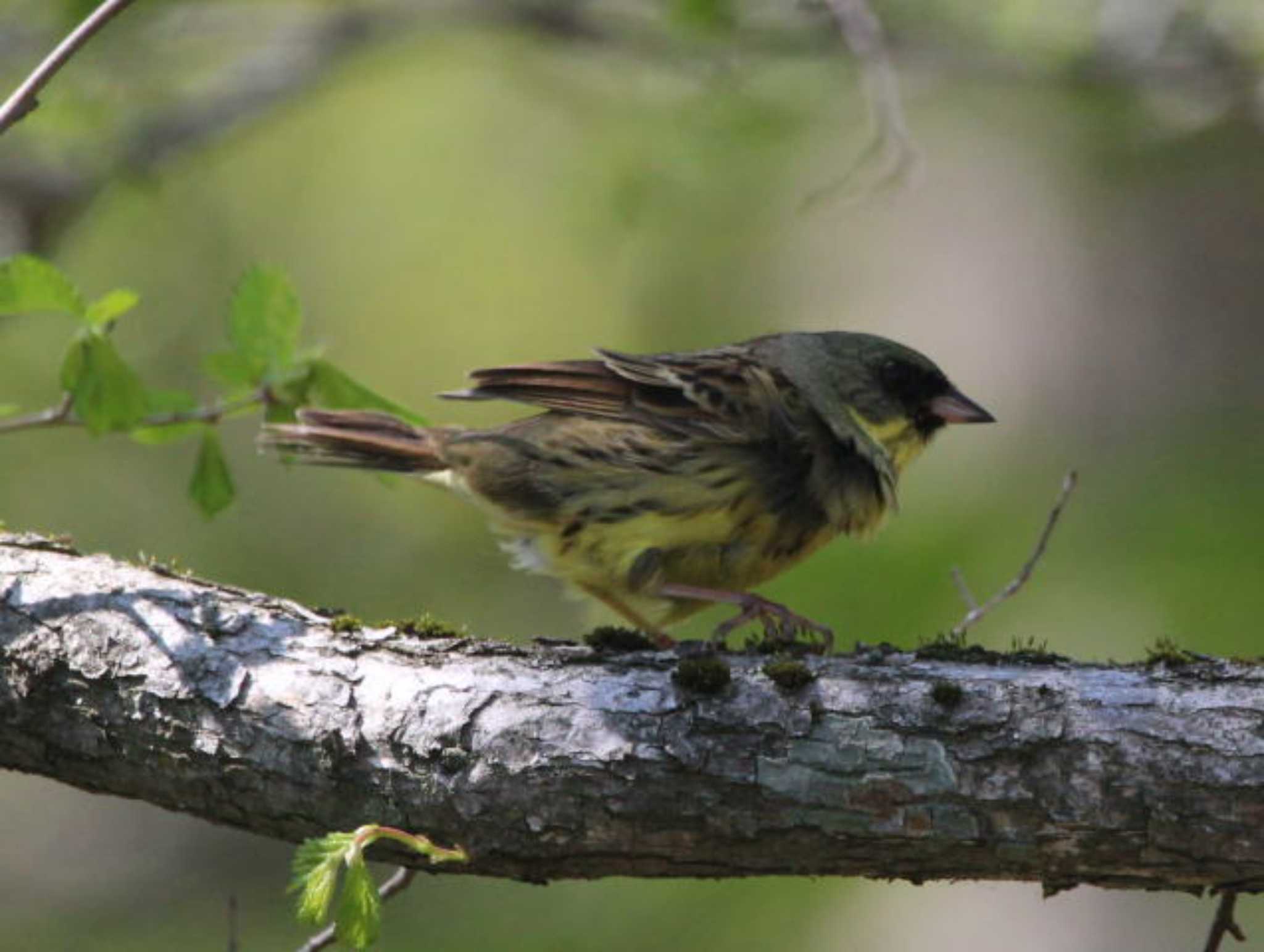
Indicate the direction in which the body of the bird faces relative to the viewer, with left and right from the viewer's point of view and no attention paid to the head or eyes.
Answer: facing to the right of the viewer

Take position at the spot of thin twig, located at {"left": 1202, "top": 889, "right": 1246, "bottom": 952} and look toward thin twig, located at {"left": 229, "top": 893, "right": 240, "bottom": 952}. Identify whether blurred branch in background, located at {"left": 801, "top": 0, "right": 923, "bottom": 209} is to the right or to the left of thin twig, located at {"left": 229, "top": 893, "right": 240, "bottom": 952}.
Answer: right

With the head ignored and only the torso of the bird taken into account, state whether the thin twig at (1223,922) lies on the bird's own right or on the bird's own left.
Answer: on the bird's own right

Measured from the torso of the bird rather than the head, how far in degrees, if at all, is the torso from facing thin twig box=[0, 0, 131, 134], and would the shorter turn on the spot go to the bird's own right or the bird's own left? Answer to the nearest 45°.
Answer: approximately 135° to the bird's own right
